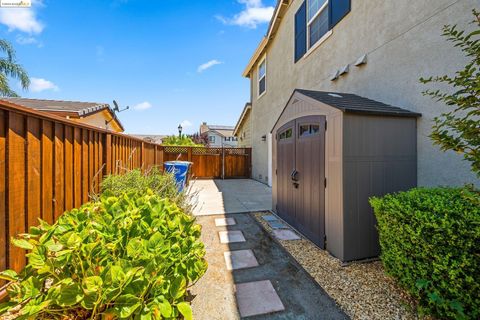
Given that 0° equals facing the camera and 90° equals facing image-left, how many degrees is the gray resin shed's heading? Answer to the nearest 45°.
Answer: approximately 45°

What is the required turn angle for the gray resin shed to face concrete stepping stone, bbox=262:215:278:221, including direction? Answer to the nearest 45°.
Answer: approximately 90° to its right

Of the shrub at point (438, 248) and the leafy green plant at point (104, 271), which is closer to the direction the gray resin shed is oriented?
the leafy green plant

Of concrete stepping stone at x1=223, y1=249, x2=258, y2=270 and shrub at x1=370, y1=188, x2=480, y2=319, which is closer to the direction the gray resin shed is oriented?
the concrete stepping stone

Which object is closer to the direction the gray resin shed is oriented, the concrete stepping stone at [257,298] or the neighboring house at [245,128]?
the concrete stepping stone

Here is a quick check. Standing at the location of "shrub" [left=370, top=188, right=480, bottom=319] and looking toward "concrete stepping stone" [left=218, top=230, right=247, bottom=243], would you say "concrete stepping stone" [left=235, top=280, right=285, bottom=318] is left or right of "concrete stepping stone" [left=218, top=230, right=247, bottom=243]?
left

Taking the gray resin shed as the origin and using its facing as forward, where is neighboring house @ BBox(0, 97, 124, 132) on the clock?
The neighboring house is roughly at 2 o'clock from the gray resin shed.

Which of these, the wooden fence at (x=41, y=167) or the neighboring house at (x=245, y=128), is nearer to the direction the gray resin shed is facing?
the wooden fence

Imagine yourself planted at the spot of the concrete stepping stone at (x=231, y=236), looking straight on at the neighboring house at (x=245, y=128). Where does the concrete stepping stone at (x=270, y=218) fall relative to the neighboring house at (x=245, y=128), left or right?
right

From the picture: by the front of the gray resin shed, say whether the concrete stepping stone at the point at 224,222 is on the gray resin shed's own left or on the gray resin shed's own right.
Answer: on the gray resin shed's own right

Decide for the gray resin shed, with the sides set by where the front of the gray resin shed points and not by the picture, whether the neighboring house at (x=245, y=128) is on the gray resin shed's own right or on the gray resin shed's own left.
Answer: on the gray resin shed's own right
